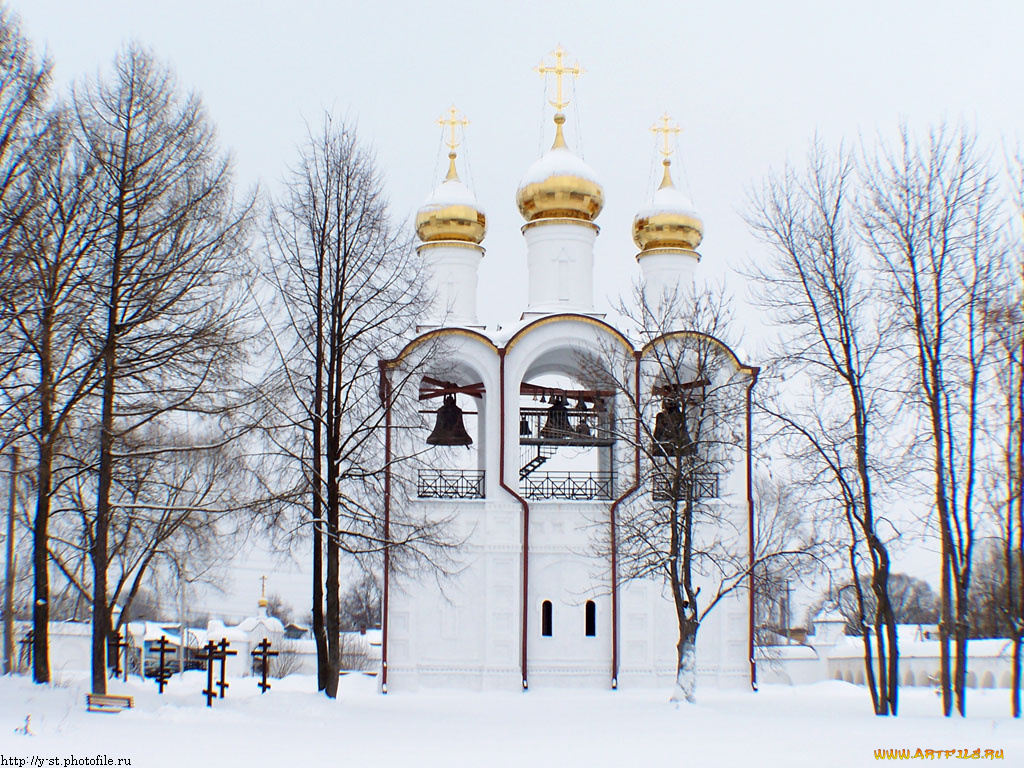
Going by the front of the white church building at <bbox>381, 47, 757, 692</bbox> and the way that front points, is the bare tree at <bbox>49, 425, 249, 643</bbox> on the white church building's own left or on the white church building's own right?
on the white church building's own right

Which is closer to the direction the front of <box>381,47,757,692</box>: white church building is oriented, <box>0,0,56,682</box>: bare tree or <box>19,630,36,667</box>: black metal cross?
the bare tree

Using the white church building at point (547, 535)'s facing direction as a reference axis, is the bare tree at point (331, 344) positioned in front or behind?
in front

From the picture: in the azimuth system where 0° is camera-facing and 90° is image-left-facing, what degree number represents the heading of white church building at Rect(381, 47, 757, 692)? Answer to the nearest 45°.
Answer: approximately 0°
